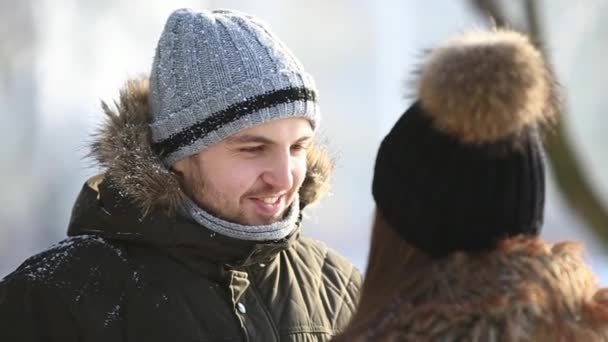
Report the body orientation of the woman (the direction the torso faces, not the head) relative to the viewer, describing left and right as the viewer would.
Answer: facing away from the viewer and to the left of the viewer

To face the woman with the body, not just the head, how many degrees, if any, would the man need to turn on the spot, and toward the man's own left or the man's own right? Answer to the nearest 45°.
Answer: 0° — they already face them

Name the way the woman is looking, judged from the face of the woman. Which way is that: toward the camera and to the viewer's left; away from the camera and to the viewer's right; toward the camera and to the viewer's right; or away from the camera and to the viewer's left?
away from the camera and to the viewer's left

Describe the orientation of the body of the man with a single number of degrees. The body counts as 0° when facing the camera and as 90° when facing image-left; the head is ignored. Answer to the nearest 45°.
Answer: approximately 315°

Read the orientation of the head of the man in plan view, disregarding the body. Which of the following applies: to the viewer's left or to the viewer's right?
to the viewer's right

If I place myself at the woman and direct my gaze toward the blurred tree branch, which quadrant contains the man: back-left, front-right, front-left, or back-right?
front-left

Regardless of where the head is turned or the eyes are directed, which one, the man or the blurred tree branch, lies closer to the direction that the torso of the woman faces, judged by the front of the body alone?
the man

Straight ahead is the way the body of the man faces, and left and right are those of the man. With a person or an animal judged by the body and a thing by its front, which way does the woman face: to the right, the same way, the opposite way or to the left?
the opposite way

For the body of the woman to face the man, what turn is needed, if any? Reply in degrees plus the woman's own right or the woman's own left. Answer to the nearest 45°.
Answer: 0° — they already face them

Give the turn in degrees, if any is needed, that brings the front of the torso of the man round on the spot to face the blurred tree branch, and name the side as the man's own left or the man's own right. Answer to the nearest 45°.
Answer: approximately 90° to the man's own left
